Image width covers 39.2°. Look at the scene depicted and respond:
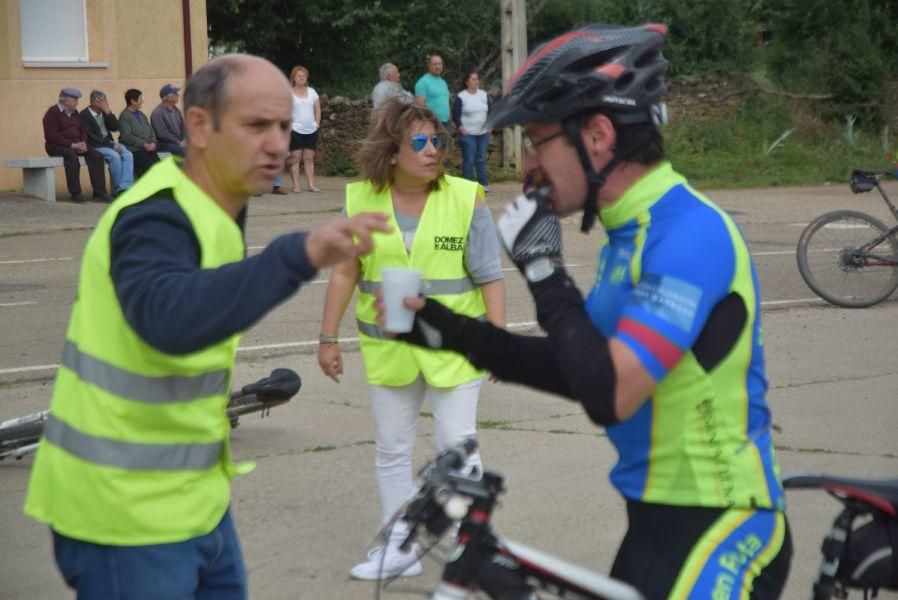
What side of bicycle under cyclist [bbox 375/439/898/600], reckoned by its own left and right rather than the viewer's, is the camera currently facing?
left

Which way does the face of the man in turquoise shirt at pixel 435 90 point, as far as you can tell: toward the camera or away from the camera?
toward the camera

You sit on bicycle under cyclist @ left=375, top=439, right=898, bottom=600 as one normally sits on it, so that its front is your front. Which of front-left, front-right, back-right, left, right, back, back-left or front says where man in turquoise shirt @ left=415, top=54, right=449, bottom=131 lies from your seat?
right

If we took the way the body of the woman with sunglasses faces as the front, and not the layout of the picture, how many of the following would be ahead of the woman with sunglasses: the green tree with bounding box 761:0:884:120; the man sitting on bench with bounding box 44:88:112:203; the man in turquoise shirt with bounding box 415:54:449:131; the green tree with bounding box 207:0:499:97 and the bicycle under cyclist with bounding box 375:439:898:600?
1

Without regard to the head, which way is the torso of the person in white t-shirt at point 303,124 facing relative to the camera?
toward the camera

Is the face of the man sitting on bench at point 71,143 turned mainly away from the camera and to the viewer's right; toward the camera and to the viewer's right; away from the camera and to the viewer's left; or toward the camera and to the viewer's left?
toward the camera and to the viewer's right

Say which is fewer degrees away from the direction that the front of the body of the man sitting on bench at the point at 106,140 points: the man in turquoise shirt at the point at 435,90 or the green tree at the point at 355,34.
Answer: the man in turquoise shirt

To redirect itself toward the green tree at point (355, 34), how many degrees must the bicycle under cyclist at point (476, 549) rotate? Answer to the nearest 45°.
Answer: approximately 90° to its right

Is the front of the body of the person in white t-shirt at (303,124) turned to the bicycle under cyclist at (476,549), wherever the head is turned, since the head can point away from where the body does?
yes

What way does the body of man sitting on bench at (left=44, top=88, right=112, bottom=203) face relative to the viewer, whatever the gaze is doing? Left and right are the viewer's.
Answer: facing the viewer and to the right of the viewer

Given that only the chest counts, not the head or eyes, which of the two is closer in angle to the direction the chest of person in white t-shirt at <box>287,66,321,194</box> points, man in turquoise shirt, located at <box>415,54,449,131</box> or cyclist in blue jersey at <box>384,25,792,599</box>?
the cyclist in blue jersey

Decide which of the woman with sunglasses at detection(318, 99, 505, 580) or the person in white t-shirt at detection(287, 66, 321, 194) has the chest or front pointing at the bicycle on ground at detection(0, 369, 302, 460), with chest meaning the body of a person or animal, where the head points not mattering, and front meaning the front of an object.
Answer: the person in white t-shirt

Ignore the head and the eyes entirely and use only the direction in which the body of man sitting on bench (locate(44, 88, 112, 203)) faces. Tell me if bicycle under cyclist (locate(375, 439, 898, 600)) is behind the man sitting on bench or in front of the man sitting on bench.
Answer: in front

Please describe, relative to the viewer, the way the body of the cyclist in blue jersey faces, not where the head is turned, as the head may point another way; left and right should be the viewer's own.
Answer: facing to the left of the viewer

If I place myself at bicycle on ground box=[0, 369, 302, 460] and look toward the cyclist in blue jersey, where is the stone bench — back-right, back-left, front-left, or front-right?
back-left

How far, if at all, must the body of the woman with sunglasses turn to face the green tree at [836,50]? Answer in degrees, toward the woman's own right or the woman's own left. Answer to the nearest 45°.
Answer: approximately 180°

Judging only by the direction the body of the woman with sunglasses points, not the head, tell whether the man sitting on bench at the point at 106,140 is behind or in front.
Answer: behind
